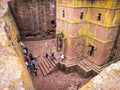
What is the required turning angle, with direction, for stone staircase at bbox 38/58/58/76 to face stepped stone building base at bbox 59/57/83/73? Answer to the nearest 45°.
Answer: approximately 135° to its left

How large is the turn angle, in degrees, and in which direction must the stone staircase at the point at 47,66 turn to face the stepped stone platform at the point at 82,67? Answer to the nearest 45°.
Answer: approximately 135° to its left

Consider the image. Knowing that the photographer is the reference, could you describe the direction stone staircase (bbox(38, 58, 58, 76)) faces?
facing the viewer and to the left of the viewer
